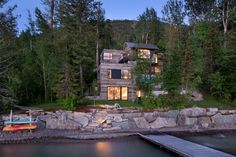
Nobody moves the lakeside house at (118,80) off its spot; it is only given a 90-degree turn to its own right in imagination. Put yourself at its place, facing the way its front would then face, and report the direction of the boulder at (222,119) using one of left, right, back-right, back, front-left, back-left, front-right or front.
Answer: back-left

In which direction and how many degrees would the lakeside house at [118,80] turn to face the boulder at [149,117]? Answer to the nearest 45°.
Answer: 0° — it already faces it

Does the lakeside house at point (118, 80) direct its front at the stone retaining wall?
yes

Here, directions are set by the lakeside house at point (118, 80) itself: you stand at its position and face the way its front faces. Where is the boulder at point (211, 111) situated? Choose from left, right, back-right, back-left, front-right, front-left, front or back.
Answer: front-left

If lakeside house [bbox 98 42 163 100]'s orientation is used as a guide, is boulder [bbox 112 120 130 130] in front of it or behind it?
in front

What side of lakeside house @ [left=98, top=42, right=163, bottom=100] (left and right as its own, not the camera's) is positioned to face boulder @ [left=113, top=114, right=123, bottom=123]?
front

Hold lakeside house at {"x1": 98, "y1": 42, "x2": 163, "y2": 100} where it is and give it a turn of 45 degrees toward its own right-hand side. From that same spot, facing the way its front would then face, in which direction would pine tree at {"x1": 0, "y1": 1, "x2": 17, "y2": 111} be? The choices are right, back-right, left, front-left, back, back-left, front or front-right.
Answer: front

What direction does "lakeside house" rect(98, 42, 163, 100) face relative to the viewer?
toward the camera

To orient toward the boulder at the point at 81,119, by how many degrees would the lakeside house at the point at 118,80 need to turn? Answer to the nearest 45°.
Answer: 0° — it already faces it

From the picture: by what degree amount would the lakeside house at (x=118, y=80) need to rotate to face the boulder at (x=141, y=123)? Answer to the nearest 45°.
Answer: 0° — it already faces it

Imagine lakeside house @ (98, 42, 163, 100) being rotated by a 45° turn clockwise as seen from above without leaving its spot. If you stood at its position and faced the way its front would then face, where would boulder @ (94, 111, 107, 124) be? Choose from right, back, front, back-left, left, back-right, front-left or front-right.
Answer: front-left

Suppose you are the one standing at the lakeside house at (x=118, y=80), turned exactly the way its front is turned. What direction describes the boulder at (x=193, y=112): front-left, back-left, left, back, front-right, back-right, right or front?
front-left
